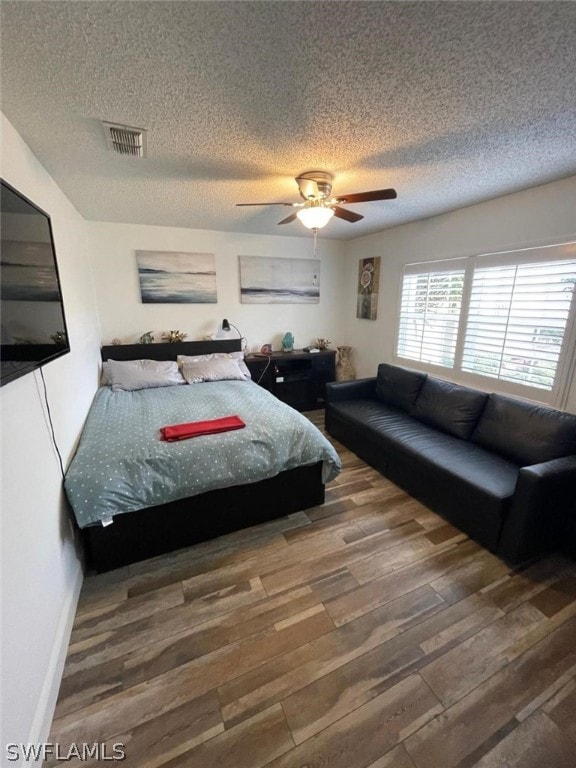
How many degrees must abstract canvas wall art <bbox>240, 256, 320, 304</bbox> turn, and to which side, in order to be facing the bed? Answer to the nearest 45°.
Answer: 0° — it already faces it

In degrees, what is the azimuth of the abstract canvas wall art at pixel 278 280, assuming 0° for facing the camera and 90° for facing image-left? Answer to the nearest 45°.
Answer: approximately 0°

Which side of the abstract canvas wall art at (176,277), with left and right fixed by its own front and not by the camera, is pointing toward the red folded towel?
front

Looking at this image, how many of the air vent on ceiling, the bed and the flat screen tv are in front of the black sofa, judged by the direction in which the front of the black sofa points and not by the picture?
3

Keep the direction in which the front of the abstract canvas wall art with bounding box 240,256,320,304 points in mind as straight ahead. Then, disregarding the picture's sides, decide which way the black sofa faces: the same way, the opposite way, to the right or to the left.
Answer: to the right

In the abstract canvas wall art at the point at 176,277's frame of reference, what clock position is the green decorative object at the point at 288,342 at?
The green decorative object is roughly at 9 o'clock from the abstract canvas wall art.

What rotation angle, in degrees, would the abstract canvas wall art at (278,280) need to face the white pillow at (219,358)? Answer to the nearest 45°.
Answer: approximately 45° to its right

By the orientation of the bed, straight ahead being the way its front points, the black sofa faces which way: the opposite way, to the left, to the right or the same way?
to the right

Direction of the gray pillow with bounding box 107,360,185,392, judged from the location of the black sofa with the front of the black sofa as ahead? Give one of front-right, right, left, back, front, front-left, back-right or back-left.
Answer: front-right

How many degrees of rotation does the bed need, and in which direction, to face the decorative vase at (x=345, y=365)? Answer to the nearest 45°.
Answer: approximately 135° to its left
